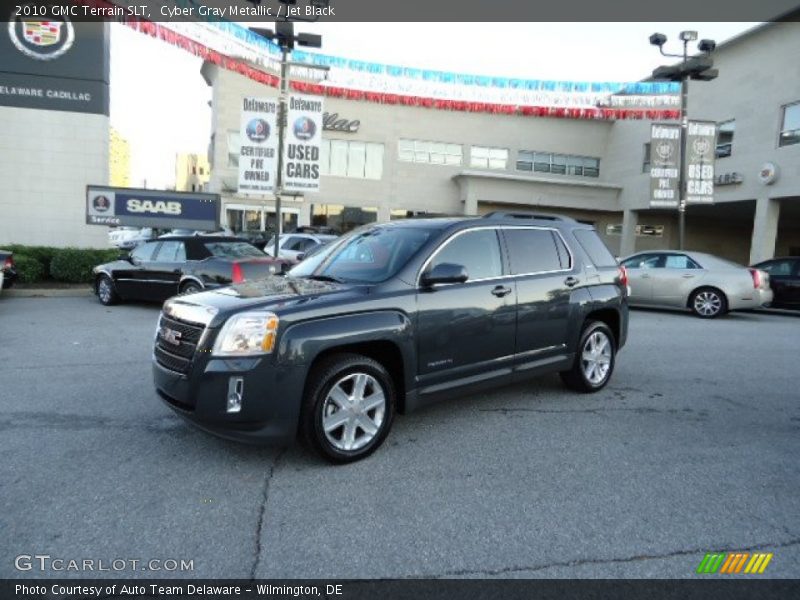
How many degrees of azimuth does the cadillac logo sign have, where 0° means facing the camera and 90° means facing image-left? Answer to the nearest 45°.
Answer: approximately 0°

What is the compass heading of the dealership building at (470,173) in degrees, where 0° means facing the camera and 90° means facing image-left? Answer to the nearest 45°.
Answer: approximately 0°

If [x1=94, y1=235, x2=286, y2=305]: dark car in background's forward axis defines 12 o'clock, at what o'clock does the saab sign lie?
The saab sign is roughly at 1 o'clock from the dark car in background.

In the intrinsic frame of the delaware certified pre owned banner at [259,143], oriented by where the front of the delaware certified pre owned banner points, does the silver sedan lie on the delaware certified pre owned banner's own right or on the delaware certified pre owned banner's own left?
on the delaware certified pre owned banner's own left

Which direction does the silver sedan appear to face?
to the viewer's left

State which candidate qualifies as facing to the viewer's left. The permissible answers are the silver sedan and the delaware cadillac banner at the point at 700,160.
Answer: the silver sedan

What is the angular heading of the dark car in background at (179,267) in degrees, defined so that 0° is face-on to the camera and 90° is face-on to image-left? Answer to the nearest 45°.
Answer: approximately 135°

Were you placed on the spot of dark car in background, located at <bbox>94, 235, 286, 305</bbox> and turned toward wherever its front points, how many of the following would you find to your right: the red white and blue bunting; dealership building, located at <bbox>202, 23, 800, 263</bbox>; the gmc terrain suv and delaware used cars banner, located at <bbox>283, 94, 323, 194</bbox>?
3
